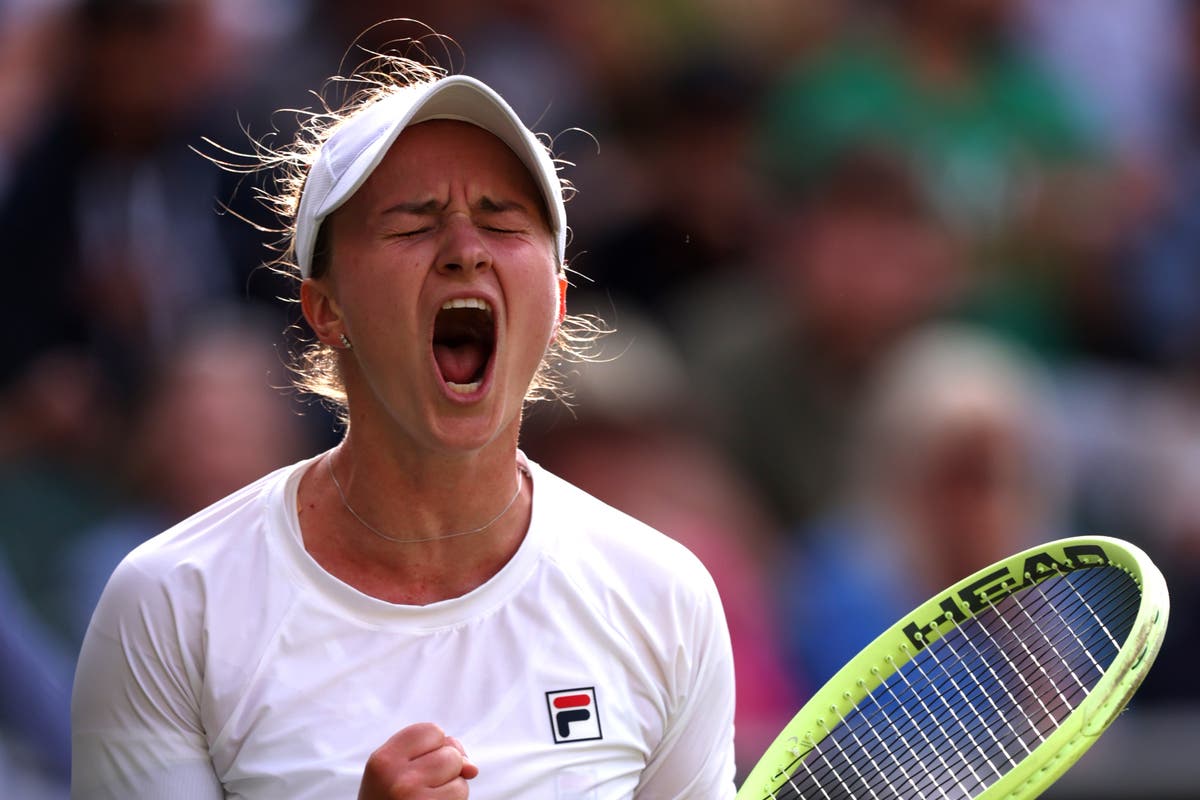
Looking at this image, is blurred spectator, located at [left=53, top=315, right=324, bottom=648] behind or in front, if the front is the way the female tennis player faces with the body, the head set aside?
behind

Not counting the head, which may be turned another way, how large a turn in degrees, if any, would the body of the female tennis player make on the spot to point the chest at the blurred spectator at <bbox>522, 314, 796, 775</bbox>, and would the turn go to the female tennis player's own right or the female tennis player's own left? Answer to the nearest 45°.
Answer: approximately 180°

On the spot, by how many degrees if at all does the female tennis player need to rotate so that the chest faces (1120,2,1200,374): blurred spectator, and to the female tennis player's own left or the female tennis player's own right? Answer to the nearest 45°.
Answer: approximately 135° to the female tennis player's own left

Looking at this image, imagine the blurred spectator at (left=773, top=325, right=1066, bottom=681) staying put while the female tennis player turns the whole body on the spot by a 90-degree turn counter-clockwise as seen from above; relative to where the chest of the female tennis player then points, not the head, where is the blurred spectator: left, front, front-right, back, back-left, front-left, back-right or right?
front-left

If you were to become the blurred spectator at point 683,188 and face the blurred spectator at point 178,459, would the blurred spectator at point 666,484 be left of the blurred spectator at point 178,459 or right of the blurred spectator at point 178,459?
left

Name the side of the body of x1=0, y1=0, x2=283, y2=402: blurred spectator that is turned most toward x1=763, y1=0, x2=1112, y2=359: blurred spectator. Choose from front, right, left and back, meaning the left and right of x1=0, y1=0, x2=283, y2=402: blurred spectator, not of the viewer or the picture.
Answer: left

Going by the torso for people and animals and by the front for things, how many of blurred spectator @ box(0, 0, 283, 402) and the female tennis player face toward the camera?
2

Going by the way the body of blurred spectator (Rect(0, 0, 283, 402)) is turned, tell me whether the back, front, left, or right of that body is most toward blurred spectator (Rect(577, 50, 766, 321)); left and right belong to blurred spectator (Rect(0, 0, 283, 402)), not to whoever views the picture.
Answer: left

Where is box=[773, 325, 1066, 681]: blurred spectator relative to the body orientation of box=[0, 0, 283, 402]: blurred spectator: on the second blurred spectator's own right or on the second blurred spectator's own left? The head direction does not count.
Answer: on the second blurred spectator's own left

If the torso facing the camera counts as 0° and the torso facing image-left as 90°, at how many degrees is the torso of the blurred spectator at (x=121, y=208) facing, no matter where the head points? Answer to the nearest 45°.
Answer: approximately 0°

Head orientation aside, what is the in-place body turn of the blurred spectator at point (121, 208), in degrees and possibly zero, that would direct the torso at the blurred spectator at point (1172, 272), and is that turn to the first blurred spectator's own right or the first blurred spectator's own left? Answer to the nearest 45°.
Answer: approximately 90° to the first blurred spectator's own left

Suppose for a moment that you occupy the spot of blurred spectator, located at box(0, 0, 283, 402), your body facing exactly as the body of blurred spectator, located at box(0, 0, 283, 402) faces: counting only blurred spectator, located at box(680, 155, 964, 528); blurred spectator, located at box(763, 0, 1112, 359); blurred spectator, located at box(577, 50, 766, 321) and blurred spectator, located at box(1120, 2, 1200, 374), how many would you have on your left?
4

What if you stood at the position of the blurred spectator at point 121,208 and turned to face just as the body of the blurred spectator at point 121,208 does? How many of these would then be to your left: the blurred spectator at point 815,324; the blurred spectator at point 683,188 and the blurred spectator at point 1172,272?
3

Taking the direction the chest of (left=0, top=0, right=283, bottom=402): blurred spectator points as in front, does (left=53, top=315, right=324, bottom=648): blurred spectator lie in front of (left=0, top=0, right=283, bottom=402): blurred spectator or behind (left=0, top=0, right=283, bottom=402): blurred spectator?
in front
